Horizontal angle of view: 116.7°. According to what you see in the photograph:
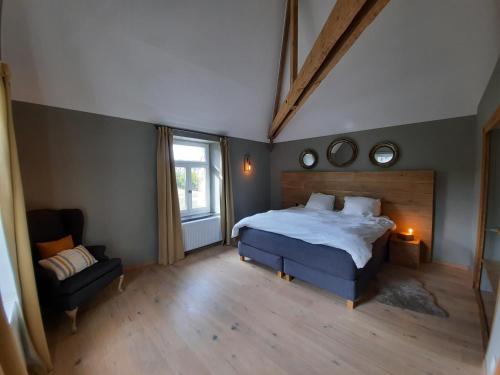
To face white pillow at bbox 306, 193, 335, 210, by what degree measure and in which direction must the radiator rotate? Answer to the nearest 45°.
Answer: approximately 45° to its left

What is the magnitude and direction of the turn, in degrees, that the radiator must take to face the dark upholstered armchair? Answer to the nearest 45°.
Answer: approximately 90° to its right

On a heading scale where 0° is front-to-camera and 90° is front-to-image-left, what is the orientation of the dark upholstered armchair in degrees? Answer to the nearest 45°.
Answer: approximately 315°

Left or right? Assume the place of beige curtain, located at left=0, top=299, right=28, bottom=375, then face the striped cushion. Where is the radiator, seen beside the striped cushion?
right

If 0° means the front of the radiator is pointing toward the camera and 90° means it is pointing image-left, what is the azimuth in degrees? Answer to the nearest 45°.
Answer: approximately 315°

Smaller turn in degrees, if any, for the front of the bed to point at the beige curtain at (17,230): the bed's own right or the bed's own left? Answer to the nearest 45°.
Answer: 0° — it already faces it

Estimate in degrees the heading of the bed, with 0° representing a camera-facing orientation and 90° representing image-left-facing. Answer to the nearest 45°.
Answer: approximately 45°

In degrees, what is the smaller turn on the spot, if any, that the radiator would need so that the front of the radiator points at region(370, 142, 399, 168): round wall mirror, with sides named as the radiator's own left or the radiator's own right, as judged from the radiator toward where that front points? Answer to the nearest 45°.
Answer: approximately 45° to the radiator's own left
